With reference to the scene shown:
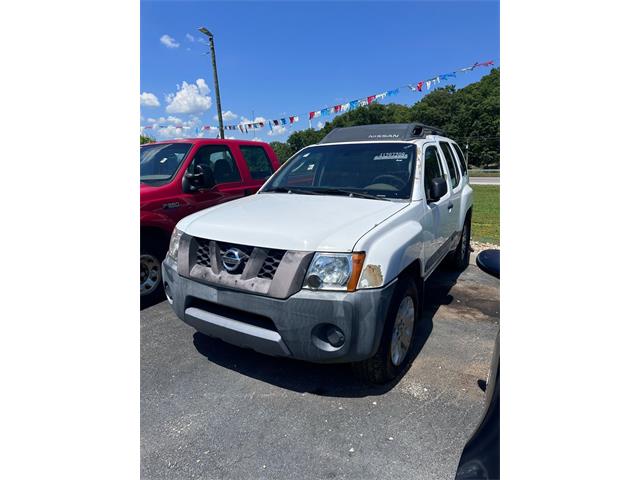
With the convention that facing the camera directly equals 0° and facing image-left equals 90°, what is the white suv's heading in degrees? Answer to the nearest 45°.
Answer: approximately 45°
